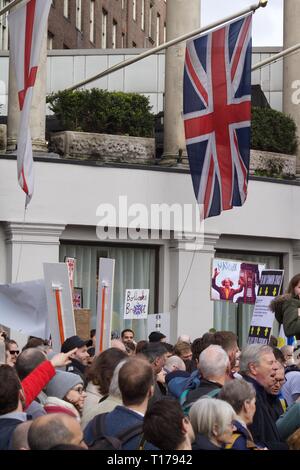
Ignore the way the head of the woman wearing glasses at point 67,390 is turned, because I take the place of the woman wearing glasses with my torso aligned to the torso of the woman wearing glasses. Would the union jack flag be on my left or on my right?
on my left

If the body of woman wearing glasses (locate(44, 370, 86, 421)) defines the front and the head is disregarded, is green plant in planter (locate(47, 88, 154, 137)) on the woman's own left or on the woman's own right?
on the woman's own left

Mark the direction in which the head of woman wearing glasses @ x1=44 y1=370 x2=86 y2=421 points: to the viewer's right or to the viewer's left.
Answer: to the viewer's right

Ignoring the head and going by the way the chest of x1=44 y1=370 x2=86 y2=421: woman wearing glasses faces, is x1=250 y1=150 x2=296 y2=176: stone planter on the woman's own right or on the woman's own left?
on the woman's own left
